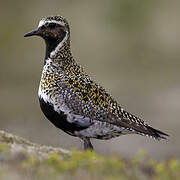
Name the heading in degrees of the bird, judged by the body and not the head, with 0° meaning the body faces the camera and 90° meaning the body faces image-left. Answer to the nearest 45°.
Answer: approximately 90°
